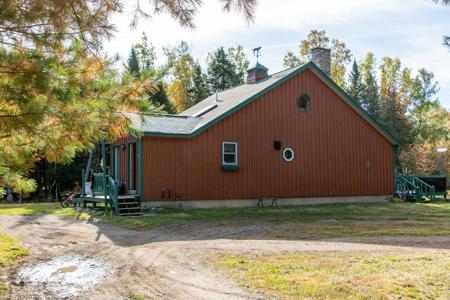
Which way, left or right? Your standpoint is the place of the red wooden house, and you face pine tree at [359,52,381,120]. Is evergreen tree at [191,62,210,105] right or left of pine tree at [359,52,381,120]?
left

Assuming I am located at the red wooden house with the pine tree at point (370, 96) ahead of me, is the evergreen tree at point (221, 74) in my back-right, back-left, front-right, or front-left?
front-left

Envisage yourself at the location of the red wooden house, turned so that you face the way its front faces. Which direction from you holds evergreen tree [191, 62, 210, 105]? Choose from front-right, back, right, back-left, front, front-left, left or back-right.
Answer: right

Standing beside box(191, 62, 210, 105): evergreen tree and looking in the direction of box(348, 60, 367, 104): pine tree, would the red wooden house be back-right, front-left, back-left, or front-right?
front-right

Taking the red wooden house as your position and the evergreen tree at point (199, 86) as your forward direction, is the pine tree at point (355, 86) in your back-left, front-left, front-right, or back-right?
front-right

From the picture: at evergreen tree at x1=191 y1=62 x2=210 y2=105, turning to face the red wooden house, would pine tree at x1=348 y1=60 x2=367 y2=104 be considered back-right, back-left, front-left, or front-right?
front-left
